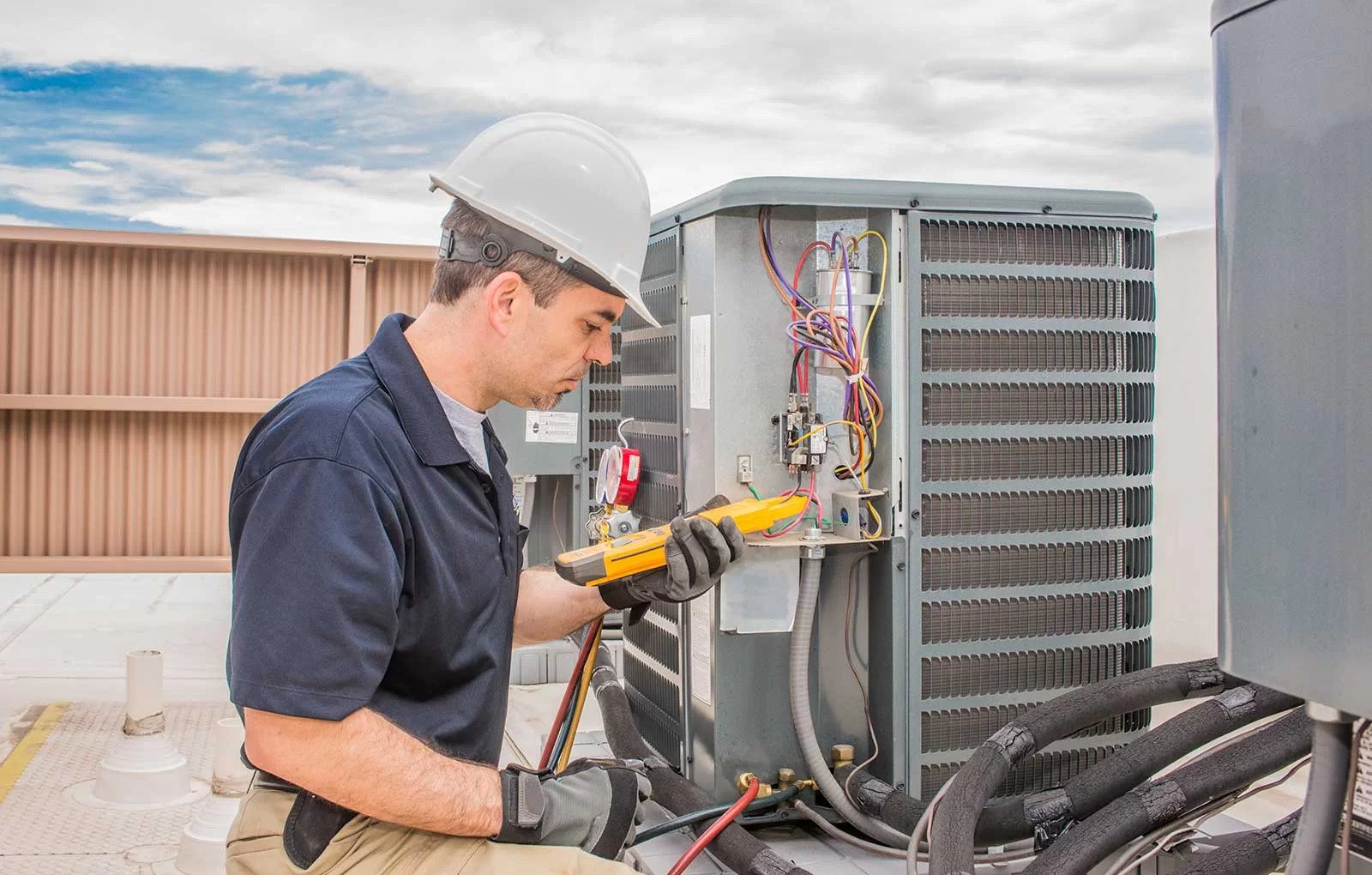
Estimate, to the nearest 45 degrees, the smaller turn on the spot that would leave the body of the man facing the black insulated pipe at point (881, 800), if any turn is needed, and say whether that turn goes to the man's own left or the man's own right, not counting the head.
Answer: approximately 45° to the man's own left

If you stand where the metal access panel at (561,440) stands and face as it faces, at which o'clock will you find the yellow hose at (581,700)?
The yellow hose is roughly at 12 o'clock from the metal access panel.

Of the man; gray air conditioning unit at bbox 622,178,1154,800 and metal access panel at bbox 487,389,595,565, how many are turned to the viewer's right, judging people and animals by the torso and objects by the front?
1

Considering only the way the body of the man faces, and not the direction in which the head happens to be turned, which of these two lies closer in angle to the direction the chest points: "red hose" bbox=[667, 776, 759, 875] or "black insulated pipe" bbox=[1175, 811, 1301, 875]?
the black insulated pipe

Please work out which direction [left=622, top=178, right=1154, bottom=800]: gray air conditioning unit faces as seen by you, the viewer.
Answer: facing the viewer

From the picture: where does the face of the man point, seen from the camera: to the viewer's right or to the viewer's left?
to the viewer's right

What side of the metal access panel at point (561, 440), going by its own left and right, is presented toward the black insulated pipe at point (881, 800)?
front

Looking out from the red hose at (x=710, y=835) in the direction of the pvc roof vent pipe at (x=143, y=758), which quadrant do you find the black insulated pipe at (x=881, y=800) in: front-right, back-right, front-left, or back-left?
back-right

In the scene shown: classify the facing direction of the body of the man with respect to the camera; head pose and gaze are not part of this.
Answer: to the viewer's right

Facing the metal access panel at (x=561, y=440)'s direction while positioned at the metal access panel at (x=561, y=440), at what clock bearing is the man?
The man is roughly at 12 o'clock from the metal access panel.
